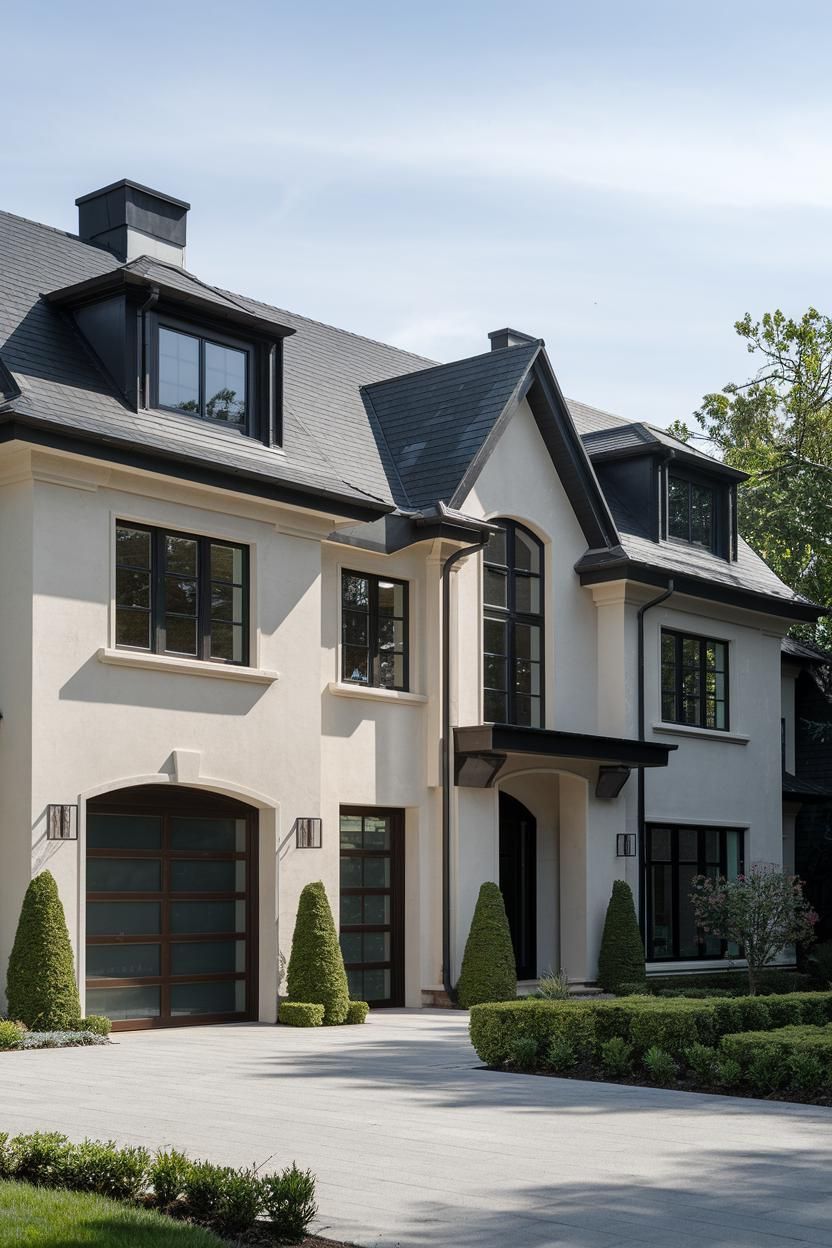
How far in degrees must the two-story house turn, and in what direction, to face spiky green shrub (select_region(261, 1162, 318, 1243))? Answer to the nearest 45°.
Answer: approximately 45° to its right

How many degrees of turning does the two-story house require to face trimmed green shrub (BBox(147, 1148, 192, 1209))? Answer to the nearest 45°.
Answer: approximately 45° to its right

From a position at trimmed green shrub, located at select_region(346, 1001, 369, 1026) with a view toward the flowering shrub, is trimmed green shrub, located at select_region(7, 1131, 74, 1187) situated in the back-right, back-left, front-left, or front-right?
back-right

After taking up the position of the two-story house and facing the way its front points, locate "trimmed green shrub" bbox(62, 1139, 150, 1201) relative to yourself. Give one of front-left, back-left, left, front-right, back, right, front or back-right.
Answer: front-right

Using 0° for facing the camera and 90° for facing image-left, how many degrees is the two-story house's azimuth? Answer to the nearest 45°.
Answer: approximately 315°

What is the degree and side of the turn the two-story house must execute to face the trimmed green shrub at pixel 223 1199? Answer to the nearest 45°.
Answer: approximately 45° to its right

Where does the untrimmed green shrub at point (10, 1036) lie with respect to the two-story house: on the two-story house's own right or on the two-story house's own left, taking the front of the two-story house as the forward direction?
on the two-story house's own right

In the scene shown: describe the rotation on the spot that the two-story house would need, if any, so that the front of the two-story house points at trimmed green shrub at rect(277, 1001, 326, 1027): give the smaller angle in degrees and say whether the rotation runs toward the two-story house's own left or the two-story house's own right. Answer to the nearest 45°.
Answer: approximately 45° to the two-story house's own right
